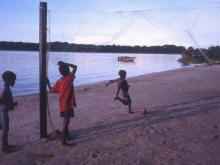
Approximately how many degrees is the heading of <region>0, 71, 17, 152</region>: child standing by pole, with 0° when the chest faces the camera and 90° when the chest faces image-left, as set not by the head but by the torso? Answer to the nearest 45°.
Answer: approximately 270°

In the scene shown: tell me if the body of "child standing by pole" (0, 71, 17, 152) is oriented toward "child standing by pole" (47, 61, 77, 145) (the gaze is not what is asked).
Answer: yes

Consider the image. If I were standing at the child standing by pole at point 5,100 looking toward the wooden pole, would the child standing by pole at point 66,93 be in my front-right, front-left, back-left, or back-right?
front-right
